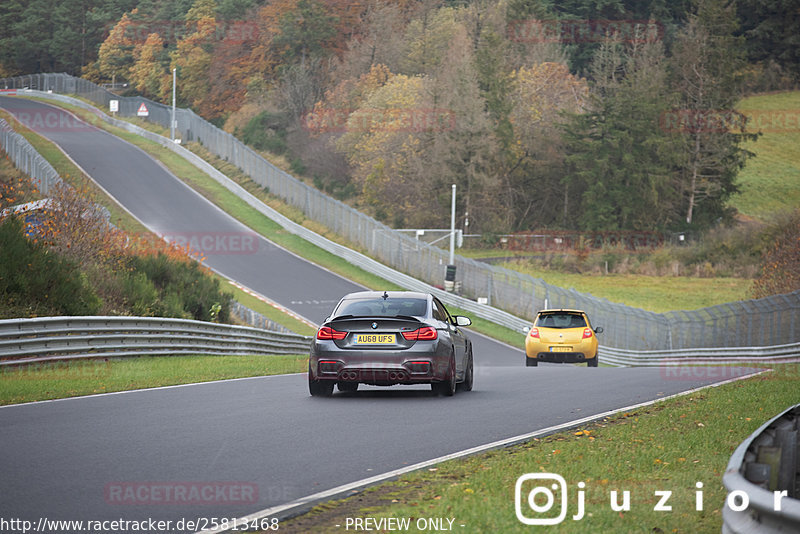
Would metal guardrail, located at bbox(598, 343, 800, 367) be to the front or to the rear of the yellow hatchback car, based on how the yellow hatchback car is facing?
to the front

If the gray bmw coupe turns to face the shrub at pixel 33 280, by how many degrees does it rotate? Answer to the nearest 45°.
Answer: approximately 45° to its left

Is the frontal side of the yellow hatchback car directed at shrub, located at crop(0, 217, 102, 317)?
no

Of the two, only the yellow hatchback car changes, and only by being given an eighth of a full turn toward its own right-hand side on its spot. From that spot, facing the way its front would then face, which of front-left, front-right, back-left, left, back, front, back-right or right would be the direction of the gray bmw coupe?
back-right

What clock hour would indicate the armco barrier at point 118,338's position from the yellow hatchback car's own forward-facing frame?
The armco barrier is roughly at 8 o'clock from the yellow hatchback car.

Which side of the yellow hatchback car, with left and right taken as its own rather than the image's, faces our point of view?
back

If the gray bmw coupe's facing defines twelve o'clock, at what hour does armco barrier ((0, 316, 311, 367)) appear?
The armco barrier is roughly at 11 o'clock from the gray bmw coupe.

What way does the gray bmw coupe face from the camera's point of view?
away from the camera
